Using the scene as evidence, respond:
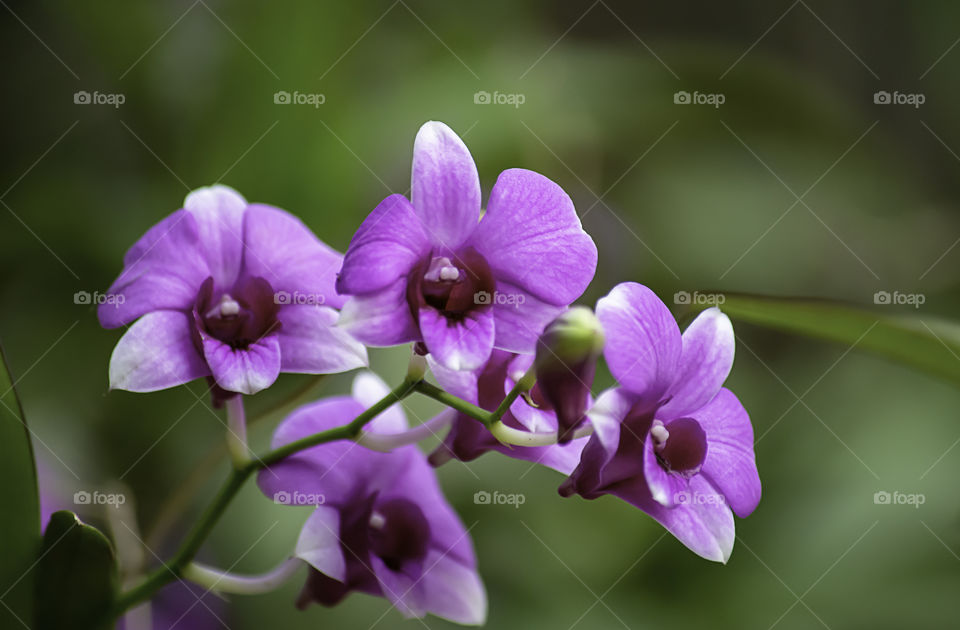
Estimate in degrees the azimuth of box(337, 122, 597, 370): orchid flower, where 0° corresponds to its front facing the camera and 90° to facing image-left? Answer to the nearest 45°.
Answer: approximately 0°

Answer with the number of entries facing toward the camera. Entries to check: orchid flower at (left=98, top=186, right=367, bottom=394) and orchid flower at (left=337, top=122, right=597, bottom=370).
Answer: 2
